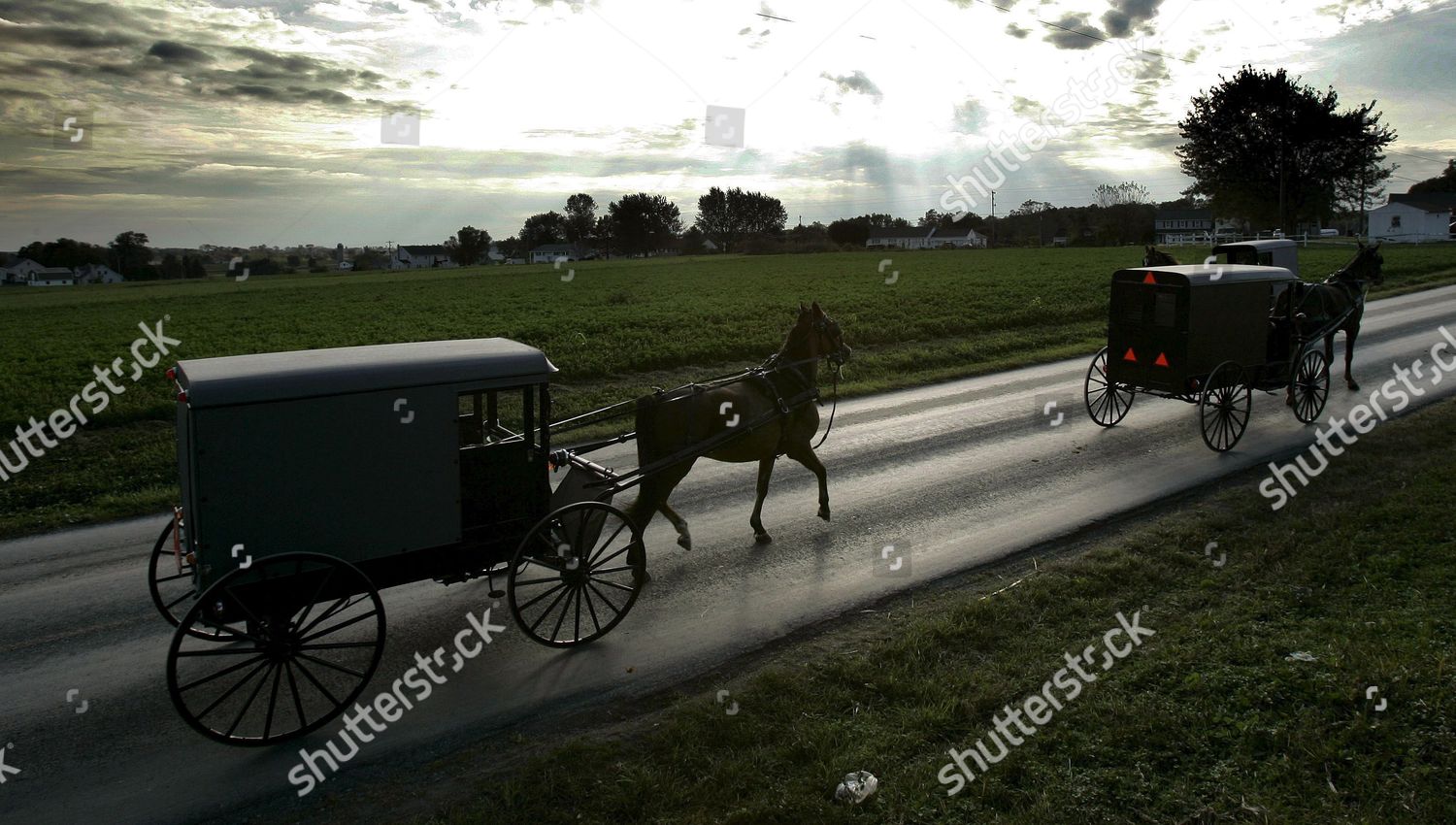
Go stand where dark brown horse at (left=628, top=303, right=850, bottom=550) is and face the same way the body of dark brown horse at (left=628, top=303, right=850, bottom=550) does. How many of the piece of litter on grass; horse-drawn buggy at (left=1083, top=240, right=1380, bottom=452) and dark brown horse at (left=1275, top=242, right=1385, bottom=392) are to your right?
1

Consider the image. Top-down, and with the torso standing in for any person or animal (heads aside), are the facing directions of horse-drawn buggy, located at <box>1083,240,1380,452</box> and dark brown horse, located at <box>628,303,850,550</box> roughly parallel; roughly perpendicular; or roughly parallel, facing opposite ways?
roughly parallel

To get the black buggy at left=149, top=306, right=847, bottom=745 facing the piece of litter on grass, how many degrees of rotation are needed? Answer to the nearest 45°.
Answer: approximately 90° to its right

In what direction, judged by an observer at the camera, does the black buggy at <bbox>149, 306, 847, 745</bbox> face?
facing away from the viewer and to the right of the viewer

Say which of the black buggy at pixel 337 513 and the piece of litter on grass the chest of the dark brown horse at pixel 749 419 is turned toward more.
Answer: the piece of litter on grass

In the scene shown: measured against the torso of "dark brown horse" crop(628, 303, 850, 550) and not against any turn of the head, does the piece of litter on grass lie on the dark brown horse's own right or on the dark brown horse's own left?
on the dark brown horse's own right

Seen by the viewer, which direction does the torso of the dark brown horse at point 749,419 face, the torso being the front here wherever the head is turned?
to the viewer's right

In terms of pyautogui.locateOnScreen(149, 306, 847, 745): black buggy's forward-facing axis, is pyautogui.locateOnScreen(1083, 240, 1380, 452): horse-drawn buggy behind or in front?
in front

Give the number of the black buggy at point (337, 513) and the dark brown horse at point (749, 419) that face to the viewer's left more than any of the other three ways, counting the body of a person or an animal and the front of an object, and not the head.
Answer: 0

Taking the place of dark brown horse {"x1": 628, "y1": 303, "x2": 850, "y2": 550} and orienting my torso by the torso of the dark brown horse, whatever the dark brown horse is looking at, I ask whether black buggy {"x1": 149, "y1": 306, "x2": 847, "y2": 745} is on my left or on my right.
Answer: on my right

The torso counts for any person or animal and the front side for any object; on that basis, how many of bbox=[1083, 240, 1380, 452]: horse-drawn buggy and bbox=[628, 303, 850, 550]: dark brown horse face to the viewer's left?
0

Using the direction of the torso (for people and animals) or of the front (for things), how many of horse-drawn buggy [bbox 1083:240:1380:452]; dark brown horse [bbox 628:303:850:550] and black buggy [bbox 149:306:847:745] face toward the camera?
0

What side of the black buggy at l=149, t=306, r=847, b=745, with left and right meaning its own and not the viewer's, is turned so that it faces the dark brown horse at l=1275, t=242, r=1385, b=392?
front

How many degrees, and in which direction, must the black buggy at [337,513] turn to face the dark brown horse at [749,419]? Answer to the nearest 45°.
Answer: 0° — it already faces it

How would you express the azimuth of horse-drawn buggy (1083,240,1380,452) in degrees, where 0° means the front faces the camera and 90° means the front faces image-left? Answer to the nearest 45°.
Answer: approximately 225°
